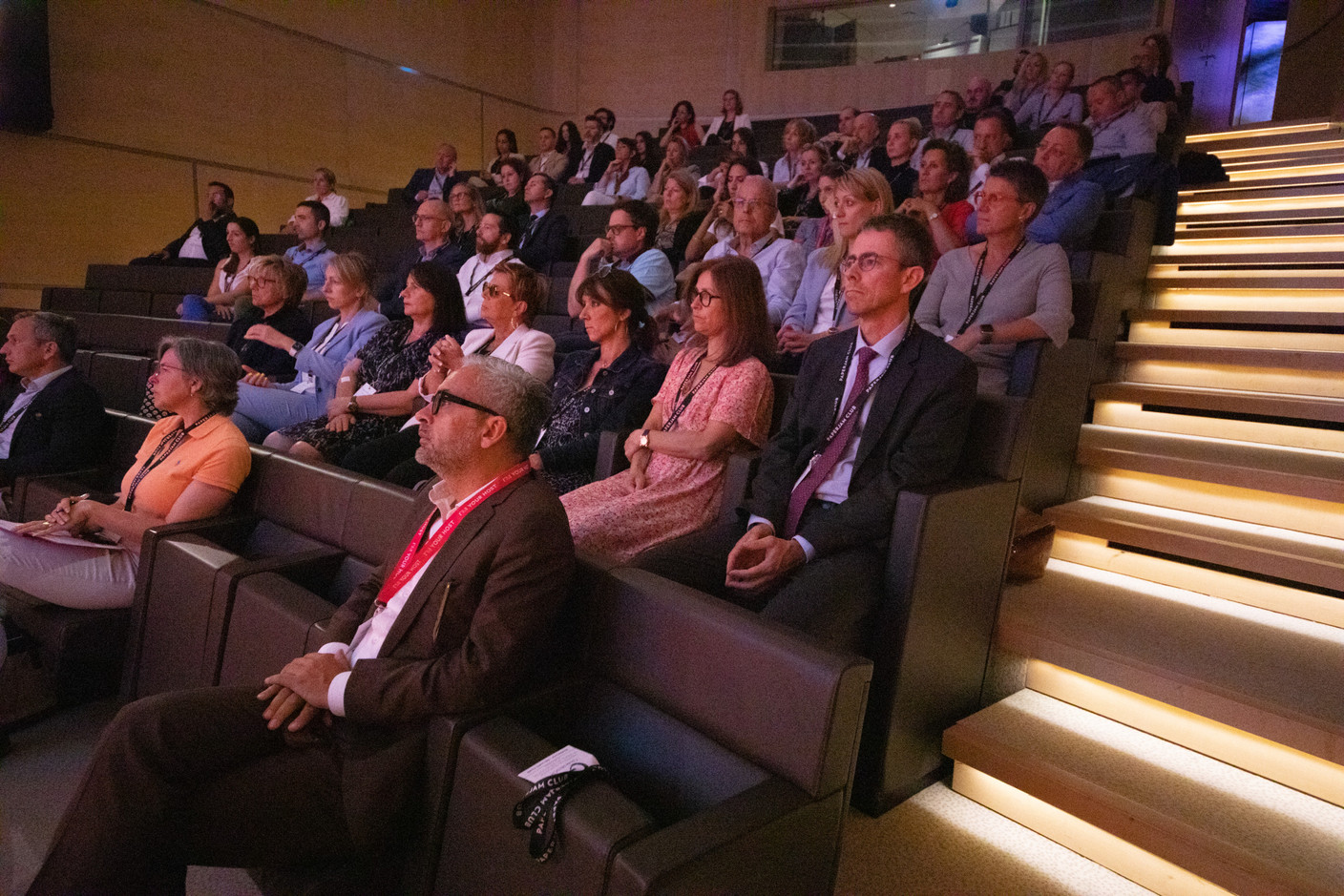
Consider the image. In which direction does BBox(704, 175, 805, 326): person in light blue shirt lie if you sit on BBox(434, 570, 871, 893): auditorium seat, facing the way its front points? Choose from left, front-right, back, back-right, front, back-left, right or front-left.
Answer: back-right

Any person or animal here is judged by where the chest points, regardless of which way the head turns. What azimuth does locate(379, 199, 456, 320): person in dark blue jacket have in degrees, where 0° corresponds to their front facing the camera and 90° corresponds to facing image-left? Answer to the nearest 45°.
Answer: approximately 45°

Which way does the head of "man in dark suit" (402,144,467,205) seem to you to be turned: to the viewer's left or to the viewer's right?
to the viewer's left

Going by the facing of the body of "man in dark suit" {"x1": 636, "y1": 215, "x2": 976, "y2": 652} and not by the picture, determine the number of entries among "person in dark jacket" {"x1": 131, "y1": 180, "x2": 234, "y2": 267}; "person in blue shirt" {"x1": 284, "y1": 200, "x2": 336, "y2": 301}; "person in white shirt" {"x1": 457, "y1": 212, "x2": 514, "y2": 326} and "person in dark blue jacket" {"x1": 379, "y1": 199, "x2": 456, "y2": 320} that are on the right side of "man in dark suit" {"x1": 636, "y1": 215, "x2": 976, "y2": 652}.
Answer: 4

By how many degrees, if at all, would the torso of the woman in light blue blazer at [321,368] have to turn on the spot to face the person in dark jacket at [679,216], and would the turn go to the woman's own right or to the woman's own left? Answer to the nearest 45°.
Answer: approximately 135° to the woman's own left

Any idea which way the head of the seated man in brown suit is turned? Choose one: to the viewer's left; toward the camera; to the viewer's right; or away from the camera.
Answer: to the viewer's left

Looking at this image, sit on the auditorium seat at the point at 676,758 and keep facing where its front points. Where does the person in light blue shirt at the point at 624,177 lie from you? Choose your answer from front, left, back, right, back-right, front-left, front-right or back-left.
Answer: back-right

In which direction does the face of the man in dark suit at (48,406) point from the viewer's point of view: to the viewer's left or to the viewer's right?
to the viewer's left

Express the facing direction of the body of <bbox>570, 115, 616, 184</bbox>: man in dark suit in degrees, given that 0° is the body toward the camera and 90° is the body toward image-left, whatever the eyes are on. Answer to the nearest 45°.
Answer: approximately 45°

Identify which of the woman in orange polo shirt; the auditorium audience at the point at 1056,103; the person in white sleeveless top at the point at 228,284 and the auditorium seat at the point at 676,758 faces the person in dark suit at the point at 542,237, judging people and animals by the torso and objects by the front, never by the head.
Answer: the auditorium audience at the point at 1056,103
